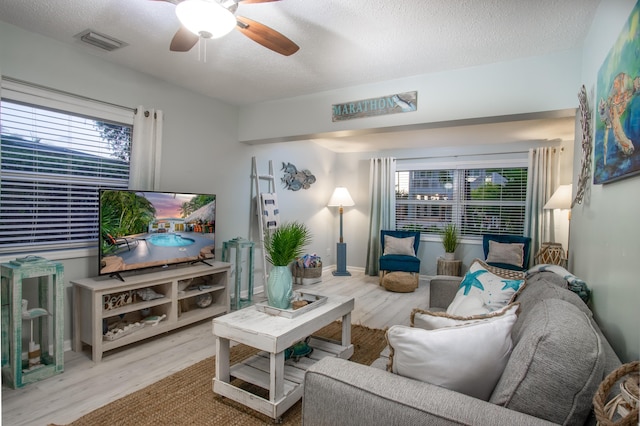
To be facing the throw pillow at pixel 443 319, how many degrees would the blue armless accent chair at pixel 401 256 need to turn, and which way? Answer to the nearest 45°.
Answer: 0° — it already faces it

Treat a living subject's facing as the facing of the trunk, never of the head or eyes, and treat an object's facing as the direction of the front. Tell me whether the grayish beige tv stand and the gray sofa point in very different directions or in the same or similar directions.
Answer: very different directions

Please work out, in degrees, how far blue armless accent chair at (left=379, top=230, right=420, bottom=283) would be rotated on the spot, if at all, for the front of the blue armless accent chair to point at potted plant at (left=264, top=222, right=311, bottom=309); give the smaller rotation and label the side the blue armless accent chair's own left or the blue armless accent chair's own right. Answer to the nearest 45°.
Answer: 0° — it already faces it

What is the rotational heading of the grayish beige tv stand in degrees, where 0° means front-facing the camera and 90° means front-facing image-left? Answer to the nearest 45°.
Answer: approximately 315°

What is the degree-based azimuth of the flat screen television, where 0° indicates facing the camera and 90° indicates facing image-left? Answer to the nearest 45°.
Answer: approximately 315°

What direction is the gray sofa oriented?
to the viewer's left

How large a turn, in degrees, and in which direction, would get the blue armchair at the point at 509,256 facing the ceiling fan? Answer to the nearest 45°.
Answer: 0° — it already faces it

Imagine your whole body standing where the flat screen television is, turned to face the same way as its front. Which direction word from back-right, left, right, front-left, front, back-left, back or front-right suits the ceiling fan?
front-right

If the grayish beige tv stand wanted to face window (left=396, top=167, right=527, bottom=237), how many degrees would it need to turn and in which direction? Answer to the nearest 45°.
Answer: approximately 45° to its left

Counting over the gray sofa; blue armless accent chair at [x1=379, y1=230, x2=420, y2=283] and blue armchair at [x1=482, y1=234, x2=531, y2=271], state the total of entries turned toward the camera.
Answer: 2

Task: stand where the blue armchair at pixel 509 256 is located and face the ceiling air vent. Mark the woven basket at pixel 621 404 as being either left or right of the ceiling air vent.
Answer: left

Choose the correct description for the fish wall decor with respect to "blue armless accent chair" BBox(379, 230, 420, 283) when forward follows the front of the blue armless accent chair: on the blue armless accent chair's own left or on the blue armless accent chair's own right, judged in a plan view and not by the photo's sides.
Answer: on the blue armless accent chair's own right

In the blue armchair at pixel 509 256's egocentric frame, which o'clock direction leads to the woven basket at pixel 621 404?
The woven basket is roughly at 12 o'clock from the blue armchair.

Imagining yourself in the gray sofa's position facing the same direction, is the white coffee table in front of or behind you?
in front
